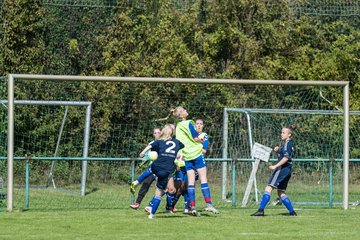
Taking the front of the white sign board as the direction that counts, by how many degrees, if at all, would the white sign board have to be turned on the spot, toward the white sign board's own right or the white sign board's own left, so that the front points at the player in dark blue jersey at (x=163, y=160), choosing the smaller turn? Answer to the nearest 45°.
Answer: approximately 45° to the white sign board's own right

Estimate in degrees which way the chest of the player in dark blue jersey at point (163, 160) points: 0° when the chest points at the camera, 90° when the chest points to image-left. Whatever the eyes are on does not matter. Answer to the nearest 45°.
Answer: approximately 180°

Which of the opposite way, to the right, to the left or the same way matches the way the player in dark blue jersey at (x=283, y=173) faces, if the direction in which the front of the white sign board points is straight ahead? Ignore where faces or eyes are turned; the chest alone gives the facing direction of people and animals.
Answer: to the right

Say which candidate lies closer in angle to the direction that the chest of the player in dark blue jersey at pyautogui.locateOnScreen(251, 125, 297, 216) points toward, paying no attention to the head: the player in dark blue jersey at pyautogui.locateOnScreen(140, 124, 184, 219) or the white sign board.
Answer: the player in dark blue jersey

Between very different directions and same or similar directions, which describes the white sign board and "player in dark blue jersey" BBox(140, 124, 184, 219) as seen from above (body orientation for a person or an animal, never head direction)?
very different directions

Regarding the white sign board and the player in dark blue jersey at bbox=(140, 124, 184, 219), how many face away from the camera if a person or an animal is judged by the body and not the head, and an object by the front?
1

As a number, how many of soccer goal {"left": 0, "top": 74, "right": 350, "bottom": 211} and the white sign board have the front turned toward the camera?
2

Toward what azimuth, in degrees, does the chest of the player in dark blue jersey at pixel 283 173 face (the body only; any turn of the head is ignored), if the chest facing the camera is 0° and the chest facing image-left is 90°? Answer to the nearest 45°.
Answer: approximately 90°

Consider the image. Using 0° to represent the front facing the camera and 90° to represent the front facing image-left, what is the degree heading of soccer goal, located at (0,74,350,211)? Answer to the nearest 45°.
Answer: approximately 0°

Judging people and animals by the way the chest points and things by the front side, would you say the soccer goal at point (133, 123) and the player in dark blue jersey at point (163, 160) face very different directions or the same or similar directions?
very different directions
